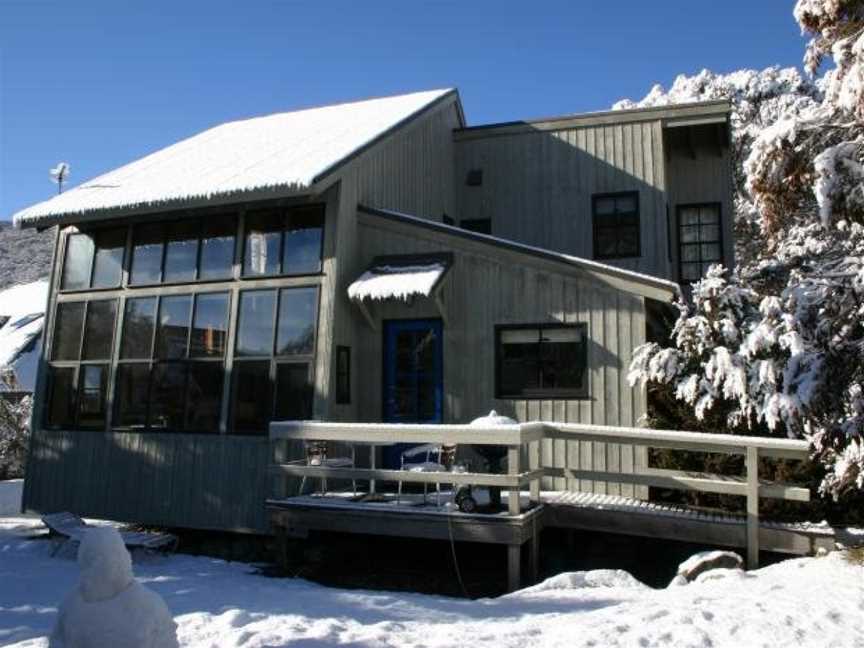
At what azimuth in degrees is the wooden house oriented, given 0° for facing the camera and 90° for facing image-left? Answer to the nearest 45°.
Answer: approximately 315°
